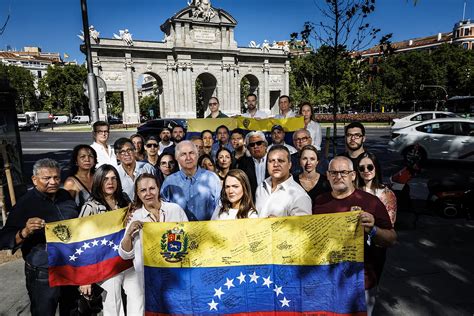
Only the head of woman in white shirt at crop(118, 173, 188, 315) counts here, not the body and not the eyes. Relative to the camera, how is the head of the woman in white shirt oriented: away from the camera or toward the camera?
toward the camera

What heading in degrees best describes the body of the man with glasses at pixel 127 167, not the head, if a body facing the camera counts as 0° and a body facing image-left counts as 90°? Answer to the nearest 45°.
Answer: approximately 0°

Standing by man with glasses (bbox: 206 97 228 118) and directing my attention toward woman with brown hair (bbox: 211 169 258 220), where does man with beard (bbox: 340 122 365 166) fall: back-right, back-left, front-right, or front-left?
front-left

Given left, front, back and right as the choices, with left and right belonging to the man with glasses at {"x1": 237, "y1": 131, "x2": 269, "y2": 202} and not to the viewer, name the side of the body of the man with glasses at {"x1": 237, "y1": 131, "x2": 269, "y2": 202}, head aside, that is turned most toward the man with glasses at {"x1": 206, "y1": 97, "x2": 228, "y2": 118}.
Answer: back

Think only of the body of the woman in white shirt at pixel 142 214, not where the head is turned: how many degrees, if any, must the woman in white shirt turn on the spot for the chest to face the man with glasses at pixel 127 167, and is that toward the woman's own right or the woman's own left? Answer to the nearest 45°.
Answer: approximately 180°

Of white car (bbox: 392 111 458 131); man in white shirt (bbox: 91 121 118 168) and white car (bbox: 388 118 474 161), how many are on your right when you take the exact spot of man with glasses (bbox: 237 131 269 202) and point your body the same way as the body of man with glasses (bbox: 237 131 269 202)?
1

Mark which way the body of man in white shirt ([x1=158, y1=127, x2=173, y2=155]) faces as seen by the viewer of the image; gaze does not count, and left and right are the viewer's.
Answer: facing the viewer

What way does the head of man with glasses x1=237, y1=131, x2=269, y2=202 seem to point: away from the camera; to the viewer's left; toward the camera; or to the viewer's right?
toward the camera

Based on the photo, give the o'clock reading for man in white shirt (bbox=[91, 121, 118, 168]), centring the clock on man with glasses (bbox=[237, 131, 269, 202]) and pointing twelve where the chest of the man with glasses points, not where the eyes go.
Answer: The man in white shirt is roughly at 3 o'clock from the man with glasses.

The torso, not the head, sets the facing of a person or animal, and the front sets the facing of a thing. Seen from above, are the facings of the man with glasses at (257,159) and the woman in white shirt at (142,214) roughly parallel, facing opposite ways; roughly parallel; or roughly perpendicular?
roughly parallel

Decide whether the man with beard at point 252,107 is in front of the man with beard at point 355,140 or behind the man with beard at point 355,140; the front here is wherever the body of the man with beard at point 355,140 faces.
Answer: behind

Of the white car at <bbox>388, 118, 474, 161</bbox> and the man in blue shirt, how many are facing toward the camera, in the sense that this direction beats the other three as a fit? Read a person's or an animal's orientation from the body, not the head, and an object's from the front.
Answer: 1

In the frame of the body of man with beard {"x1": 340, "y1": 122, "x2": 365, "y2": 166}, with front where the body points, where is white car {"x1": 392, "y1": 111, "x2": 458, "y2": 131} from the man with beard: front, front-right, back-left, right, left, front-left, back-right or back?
back

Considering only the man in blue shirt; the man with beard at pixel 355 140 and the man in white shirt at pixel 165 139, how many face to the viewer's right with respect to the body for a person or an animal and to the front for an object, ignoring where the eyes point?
0

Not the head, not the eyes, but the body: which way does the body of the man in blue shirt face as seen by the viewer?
toward the camera

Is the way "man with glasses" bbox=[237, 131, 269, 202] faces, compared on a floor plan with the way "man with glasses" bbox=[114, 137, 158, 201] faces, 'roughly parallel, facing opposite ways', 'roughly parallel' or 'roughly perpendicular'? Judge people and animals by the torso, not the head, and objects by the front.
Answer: roughly parallel

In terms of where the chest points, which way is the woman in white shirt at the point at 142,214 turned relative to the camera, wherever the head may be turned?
toward the camera

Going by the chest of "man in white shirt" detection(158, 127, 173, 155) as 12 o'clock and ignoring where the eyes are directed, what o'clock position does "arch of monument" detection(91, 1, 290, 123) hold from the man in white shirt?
The arch of monument is roughly at 6 o'clock from the man in white shirt.

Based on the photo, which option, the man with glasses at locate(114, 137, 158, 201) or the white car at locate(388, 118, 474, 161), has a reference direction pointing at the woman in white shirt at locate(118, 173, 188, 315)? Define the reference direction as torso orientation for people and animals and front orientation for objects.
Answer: the man with glasses
